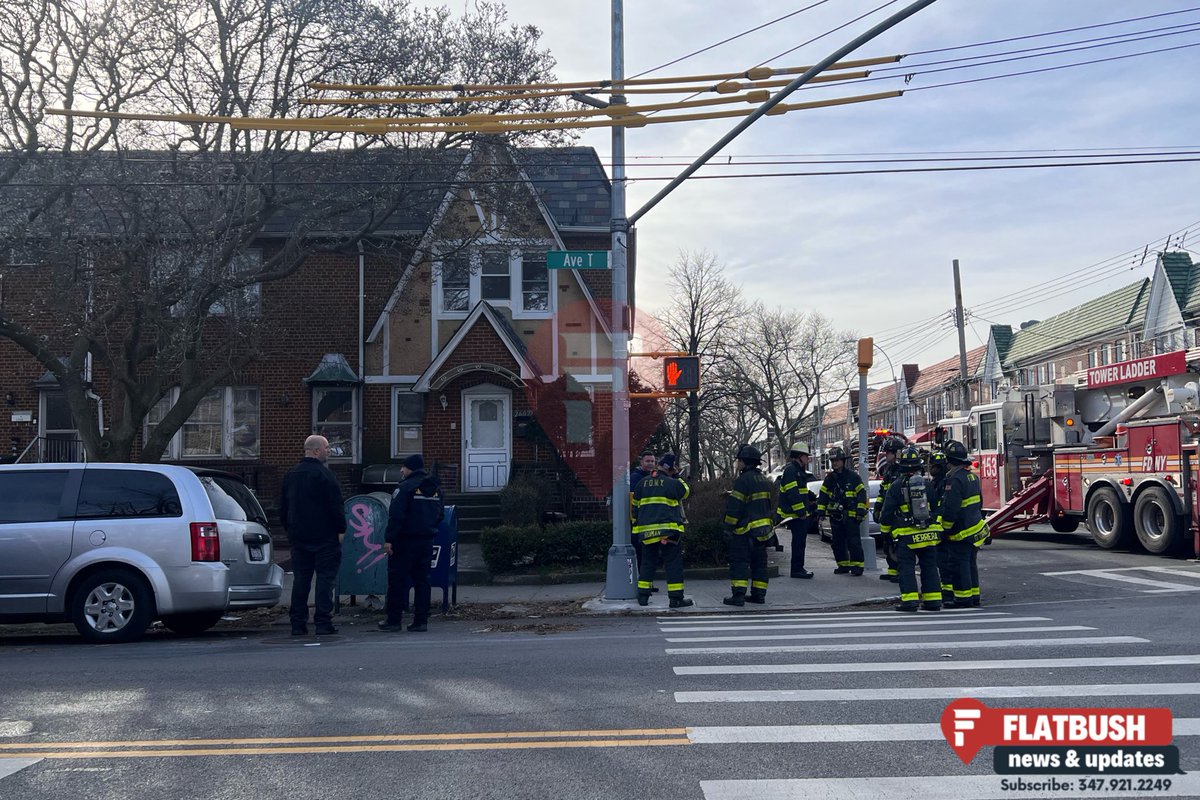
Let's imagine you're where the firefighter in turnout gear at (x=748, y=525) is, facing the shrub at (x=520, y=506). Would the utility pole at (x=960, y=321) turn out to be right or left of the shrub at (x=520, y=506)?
right

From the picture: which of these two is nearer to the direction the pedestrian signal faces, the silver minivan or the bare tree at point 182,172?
the silver minivan

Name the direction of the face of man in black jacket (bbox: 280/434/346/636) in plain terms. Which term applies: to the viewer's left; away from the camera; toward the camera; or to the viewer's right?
to the viewer's right

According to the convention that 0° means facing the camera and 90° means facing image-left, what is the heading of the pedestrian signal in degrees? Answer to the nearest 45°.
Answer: approximately 0°

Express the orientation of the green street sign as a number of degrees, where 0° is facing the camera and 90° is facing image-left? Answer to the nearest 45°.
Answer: approximately 0°

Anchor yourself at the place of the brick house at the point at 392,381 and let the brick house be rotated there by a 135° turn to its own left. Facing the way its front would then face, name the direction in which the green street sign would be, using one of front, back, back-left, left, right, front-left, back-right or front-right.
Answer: back-right

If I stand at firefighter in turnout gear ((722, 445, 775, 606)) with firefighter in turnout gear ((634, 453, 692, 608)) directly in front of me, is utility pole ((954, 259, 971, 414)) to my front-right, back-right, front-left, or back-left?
back-right

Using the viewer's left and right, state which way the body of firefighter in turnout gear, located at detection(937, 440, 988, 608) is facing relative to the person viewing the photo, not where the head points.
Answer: facing away from the viewer and to the left of the viewer

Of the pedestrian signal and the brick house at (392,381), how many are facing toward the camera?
2
